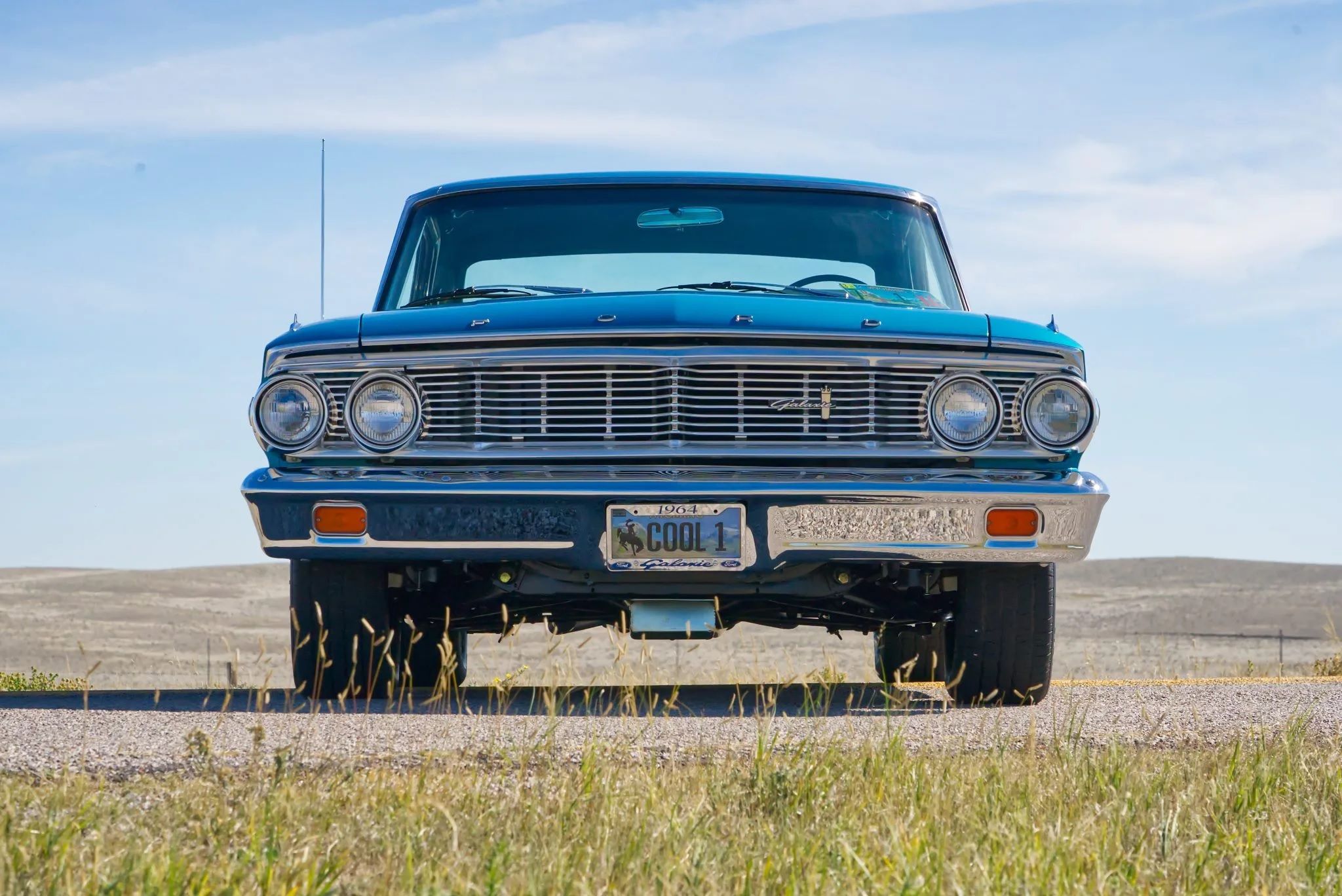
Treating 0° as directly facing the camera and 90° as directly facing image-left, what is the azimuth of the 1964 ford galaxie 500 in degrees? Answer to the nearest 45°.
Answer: approximately 0°
